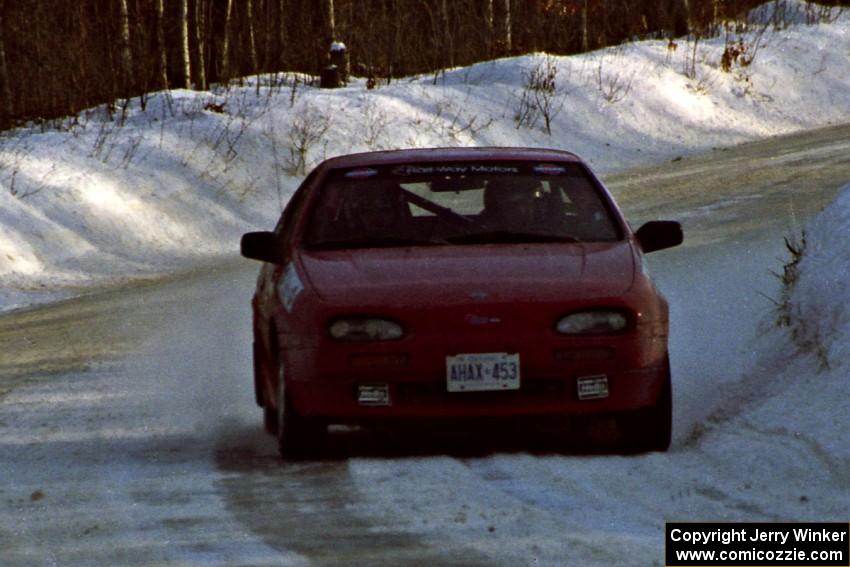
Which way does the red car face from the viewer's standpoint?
toward the camera
